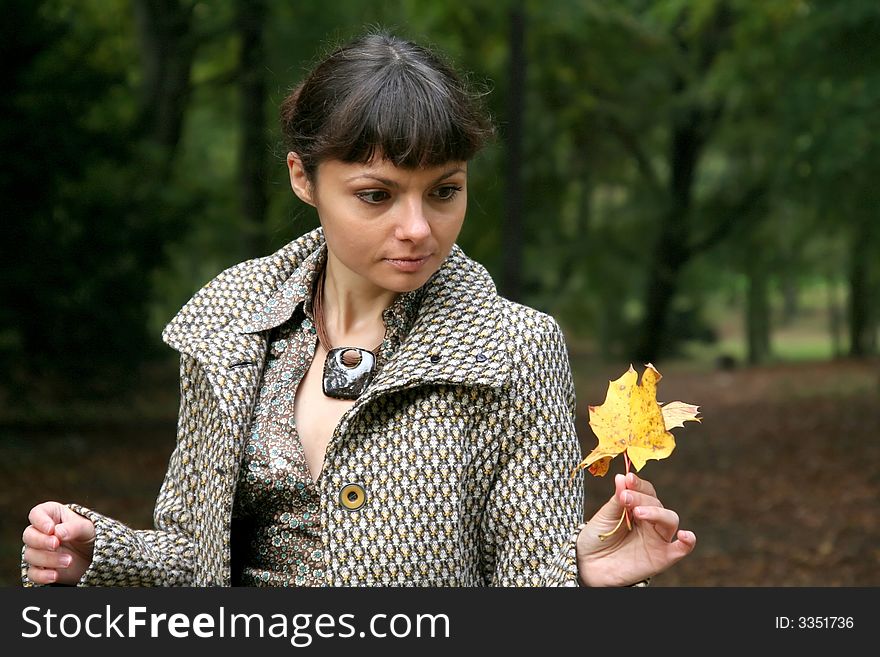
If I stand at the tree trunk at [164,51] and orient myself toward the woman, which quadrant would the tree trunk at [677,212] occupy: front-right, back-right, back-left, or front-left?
back-left

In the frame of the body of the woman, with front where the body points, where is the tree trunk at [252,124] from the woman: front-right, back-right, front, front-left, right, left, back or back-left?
back

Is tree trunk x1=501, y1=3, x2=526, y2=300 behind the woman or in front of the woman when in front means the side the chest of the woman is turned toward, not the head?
behind

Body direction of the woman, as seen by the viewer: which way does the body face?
toward the camera

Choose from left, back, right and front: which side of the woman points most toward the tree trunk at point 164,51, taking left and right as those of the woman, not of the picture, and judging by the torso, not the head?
back

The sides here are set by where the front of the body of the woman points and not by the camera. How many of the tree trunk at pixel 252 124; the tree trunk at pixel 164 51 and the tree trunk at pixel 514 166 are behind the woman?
3
